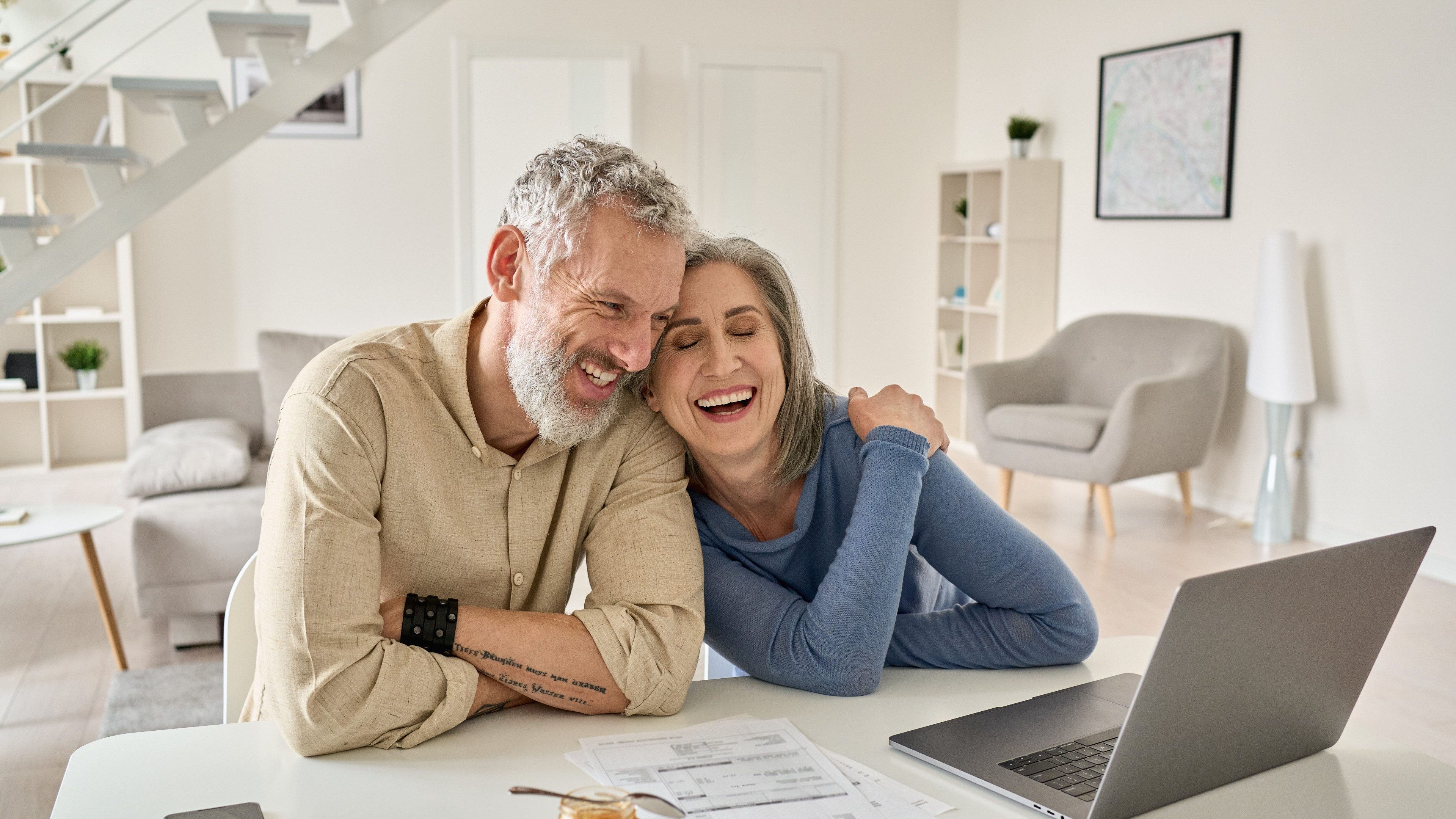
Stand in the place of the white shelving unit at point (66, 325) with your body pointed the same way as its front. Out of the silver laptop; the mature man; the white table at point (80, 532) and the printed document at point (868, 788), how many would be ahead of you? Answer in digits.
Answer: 4

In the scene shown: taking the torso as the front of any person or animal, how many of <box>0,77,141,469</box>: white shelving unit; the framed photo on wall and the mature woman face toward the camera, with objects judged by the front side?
3

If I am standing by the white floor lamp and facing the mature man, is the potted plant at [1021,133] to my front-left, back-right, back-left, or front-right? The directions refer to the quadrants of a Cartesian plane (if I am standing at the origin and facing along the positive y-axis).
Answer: back-right

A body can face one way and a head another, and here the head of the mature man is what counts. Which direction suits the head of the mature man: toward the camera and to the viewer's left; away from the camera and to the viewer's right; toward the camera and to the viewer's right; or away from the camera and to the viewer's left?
toward the camera and to the viewer's right

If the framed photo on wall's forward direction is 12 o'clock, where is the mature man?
The mature man is roughly at 12 o'clock from the framed photo on wall.

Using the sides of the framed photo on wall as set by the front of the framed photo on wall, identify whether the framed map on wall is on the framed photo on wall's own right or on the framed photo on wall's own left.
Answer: on the framed photo on wall's own left

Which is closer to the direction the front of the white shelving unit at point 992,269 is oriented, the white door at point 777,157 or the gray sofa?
the gray sofa

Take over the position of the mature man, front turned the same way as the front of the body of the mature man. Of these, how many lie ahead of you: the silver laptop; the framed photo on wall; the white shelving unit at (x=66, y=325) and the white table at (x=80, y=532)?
1

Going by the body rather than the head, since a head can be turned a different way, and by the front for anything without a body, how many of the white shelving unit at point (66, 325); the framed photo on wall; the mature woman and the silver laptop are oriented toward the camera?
3

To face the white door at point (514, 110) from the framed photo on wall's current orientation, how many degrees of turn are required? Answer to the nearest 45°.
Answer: approximately 90° to its left

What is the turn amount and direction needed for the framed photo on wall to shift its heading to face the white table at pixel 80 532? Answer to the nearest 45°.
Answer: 0° — it already faces it
